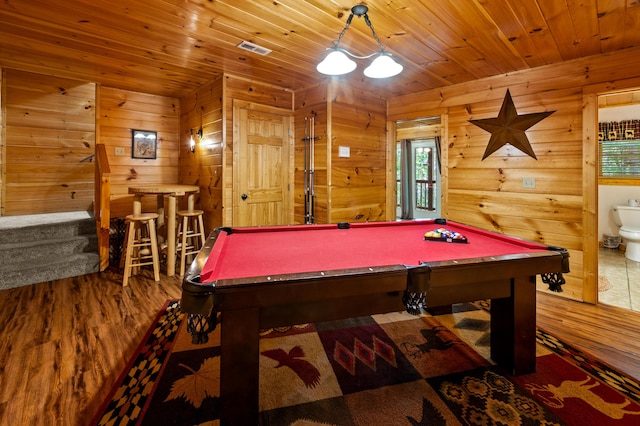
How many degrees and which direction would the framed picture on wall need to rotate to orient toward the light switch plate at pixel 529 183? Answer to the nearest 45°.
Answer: approximately 45° to its left

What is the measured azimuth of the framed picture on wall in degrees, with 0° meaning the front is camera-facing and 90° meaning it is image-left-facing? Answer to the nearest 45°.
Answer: approximately 0°

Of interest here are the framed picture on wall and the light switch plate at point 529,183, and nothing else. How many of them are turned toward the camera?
2

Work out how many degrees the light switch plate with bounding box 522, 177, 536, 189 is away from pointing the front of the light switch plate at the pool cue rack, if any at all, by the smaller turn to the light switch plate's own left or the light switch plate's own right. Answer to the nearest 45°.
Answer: approximately 90° to the light switch plate's own right

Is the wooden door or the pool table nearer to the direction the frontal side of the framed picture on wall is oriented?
the pool table

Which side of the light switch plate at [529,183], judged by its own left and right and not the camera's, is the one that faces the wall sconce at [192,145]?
right

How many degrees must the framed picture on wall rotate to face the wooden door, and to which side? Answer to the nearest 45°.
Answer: approximately 45° to its left

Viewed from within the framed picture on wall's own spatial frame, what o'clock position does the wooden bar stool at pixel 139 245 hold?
The wooden bar stool is roughly at 12 o'clock from the framed picture on wall.

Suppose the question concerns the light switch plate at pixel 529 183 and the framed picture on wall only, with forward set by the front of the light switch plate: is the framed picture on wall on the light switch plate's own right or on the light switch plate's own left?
on the light switch plate's own right

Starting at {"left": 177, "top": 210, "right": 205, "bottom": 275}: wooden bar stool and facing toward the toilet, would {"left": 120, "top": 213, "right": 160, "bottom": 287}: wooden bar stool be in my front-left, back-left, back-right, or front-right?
back-right

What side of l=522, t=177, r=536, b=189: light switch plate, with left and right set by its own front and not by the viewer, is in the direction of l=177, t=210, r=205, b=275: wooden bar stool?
right
